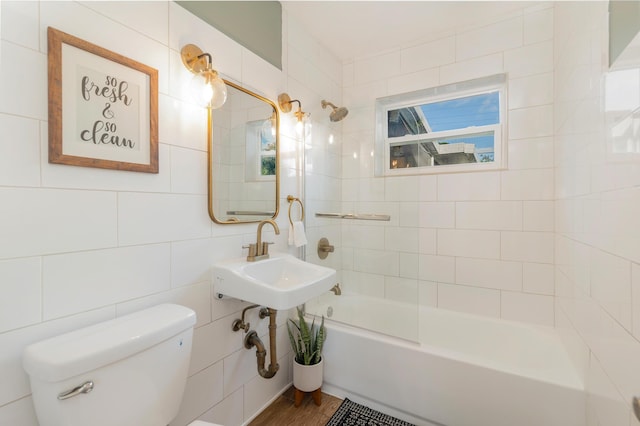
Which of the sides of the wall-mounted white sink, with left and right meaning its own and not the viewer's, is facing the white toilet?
right

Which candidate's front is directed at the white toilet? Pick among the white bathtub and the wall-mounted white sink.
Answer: the white bathtub

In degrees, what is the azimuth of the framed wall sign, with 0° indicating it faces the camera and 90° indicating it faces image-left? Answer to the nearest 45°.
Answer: approximately 315°
